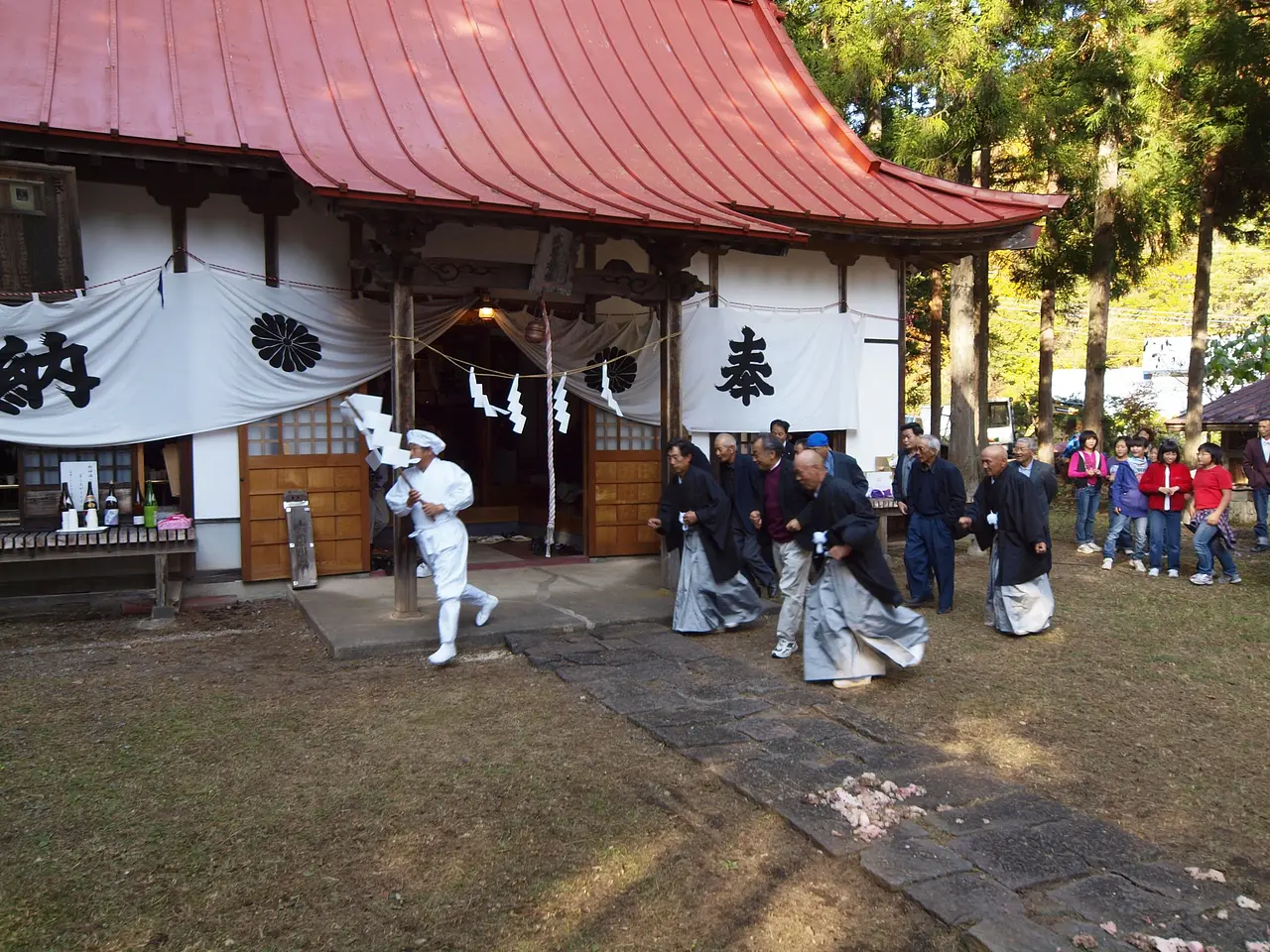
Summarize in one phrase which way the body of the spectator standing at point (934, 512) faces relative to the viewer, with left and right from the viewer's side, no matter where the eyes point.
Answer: facing the viewer and to the left of the viewer

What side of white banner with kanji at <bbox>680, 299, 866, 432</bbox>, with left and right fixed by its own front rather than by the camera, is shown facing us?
front

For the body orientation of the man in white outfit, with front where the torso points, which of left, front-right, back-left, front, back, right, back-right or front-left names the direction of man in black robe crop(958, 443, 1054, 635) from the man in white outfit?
back-left

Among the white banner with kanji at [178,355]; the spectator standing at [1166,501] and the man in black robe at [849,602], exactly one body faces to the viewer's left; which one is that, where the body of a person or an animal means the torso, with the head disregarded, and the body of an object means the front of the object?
the man in black robe

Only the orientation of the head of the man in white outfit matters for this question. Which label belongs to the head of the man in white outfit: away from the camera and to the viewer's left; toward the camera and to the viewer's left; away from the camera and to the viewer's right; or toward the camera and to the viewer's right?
toward the camera and to the viewer's left

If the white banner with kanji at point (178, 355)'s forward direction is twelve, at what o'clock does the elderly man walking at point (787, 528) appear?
The elderly man walking is roughly at 10 o'clock from the white banner with kanji.

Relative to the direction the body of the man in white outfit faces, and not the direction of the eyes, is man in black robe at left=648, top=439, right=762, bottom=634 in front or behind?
behind

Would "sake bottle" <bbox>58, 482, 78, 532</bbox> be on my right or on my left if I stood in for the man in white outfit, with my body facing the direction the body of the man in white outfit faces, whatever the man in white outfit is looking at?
on my right

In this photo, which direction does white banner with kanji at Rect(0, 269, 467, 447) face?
toward the camera

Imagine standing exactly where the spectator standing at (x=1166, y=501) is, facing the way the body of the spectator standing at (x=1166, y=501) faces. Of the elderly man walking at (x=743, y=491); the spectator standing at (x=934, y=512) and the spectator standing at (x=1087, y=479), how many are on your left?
0

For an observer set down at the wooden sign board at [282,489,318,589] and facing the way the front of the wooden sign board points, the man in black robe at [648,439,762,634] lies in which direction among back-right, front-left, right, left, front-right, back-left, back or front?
front-left

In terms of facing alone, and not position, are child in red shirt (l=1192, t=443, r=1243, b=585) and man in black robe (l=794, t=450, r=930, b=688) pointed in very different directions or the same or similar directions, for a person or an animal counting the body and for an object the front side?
same or similar directions

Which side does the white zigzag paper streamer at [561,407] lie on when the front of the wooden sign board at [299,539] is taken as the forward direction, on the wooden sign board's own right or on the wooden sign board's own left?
on the wooden sign board's own left

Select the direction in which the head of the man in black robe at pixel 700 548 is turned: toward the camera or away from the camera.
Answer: toward the camera

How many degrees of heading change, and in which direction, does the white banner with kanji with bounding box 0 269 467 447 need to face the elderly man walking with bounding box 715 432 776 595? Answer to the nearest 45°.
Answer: approximately 90° to its left

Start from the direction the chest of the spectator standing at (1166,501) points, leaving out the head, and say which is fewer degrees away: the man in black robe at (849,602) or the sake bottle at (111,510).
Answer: the man in black robe

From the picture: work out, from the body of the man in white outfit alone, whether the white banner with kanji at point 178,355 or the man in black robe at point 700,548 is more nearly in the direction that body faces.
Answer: the white banner with kanji

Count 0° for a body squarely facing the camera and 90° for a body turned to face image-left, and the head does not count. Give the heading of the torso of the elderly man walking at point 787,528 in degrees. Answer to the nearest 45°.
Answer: approximately 45°
